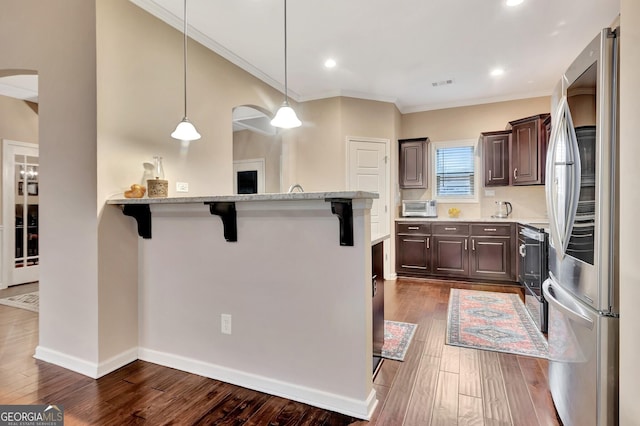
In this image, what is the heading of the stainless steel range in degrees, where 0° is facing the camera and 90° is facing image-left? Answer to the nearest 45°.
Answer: approximately 90°

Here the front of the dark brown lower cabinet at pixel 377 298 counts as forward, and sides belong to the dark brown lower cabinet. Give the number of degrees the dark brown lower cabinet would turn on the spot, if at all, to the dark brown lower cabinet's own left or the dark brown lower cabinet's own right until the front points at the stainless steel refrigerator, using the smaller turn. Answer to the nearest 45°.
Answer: approximately 45° to the dark brown lower cabinet's own right

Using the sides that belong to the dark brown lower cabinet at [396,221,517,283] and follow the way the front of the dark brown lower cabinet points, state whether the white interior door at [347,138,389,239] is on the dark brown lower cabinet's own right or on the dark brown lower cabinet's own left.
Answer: on the dark brown lower cabinet's own right

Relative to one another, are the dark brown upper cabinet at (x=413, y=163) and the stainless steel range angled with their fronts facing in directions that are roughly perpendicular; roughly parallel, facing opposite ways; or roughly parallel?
roughly perpendicular

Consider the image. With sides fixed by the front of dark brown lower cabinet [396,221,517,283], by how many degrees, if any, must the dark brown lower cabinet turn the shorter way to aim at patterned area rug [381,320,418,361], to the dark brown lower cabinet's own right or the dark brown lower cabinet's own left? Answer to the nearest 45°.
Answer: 0° — it already faces it

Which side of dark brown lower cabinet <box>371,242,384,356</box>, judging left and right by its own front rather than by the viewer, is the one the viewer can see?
right

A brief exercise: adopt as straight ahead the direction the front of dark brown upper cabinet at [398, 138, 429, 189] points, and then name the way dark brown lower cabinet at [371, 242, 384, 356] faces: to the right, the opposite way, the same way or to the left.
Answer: to the left

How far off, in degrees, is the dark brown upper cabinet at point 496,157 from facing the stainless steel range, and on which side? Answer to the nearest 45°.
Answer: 0° — it already faces it

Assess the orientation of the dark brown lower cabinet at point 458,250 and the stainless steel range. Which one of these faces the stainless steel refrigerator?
the dark brown lower cabinet

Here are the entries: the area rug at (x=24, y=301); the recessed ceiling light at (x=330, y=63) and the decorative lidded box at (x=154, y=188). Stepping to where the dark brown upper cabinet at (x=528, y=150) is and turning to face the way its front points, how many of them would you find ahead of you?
3

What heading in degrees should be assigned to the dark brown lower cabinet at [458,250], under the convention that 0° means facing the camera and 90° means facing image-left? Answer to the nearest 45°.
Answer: approximately 0°

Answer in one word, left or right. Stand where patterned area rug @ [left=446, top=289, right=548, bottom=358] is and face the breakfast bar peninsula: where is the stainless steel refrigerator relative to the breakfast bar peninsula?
left
